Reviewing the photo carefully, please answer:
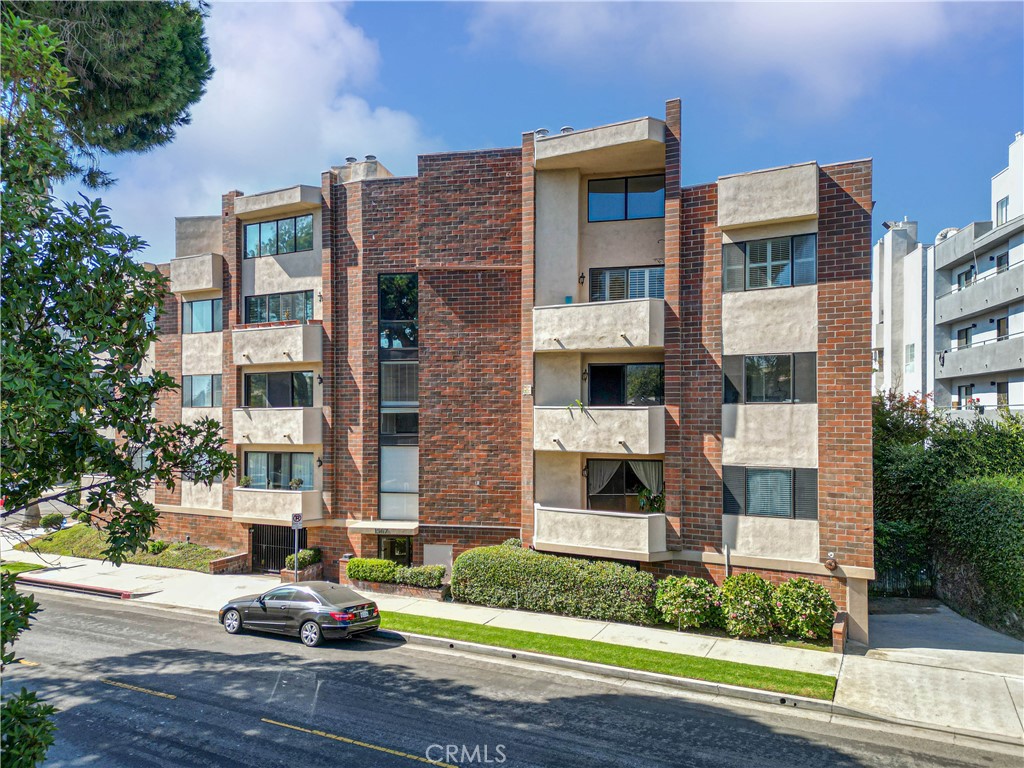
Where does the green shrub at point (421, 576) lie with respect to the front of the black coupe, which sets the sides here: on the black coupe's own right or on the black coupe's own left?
on the black coupe's own right

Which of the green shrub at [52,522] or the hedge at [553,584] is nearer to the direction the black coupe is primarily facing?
the green shrub

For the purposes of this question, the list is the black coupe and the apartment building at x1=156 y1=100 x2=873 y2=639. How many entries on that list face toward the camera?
1

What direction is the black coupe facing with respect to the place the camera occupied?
facing away from the viewer and to the left of the viewer

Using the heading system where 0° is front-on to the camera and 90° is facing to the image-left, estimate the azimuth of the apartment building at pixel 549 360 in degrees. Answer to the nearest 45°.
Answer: approximately 0°
